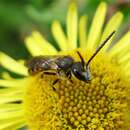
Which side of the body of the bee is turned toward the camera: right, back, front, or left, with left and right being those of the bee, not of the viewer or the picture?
right
